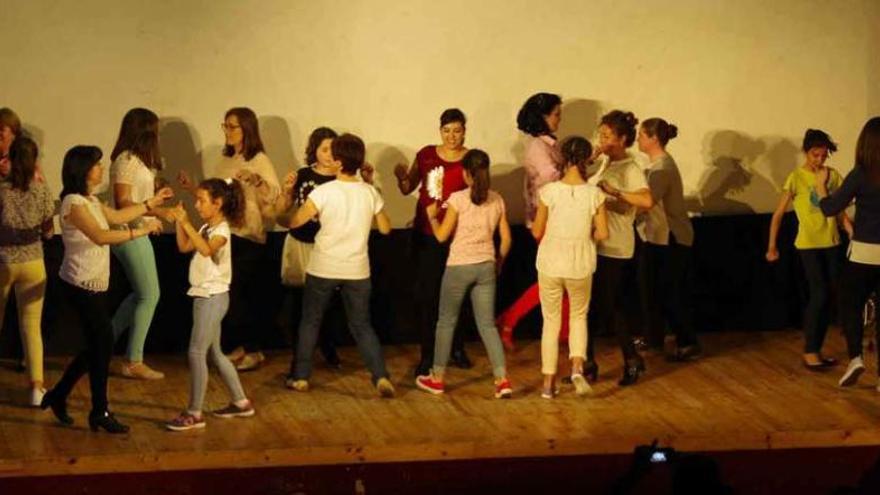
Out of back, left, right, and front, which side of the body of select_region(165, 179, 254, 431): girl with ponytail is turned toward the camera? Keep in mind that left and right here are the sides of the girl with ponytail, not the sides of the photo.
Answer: left

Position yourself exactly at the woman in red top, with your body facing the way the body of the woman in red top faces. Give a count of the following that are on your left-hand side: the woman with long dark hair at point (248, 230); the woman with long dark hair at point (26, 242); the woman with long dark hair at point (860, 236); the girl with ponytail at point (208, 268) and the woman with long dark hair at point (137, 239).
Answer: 1

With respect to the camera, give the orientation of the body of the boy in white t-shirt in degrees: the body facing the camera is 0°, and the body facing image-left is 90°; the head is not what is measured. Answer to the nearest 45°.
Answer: approximately 180°

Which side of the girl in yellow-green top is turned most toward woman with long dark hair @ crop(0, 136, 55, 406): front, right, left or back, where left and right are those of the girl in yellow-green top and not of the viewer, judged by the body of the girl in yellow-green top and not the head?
right

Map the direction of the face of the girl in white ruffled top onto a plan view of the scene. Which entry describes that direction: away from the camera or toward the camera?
away from the camera

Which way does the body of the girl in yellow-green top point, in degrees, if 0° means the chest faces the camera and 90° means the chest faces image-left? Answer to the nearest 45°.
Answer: approximately 315°

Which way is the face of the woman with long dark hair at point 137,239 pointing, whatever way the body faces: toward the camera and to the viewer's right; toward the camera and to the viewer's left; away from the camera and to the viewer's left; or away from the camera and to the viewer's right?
away from the camera and to the viewer's right

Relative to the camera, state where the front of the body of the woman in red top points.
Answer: toward the camera

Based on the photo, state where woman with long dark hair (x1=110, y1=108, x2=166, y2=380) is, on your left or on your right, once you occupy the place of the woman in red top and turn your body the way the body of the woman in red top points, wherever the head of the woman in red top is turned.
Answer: on your right

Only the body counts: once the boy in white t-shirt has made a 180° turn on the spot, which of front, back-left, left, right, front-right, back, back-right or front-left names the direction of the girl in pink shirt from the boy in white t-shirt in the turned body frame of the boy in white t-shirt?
left

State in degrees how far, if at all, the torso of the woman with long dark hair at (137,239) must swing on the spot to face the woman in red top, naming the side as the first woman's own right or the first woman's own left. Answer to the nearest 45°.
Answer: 0° — they already face them

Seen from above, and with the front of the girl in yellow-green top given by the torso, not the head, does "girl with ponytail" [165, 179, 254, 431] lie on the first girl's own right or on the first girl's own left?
on the first girl's own right

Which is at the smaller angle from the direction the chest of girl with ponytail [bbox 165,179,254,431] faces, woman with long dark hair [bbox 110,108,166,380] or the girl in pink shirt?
the woman with long dark hair
